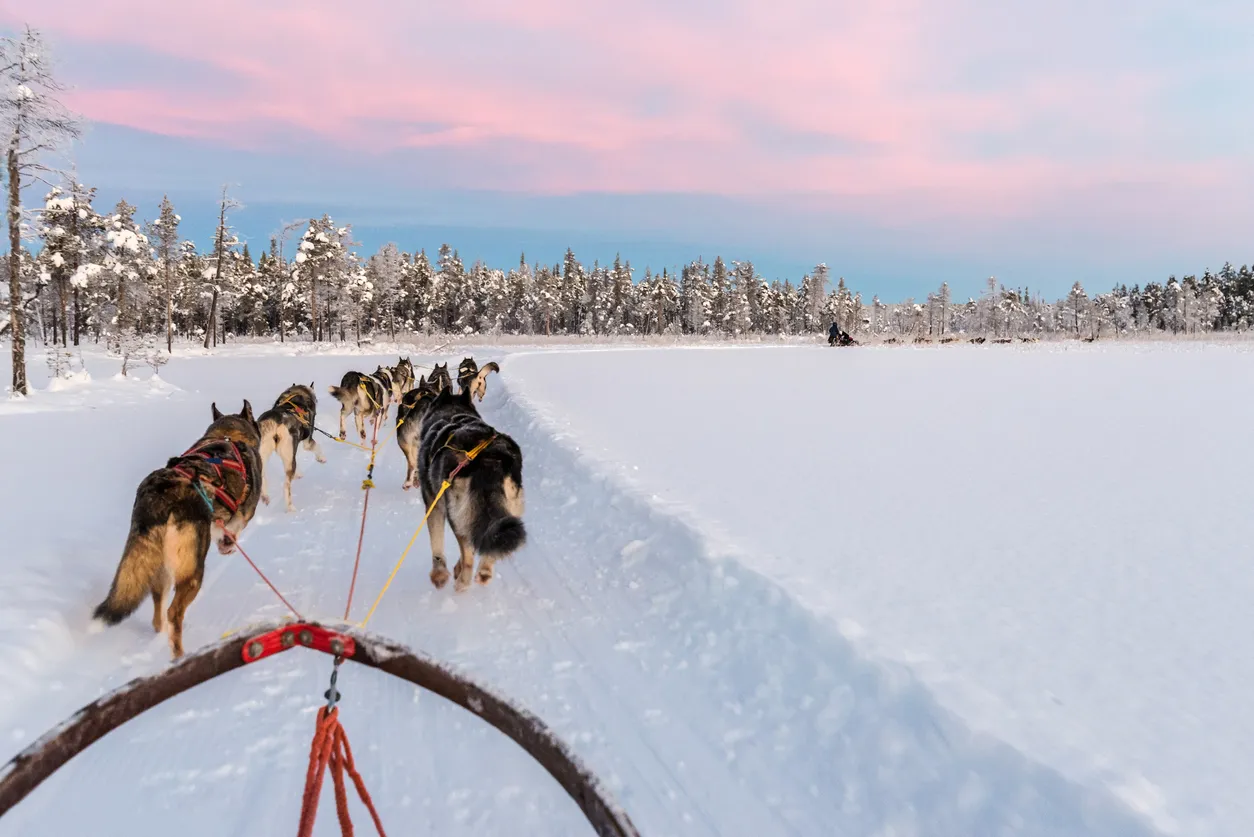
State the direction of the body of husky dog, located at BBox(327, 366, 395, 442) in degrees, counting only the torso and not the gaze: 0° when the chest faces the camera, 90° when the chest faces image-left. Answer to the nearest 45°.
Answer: approximately 225°

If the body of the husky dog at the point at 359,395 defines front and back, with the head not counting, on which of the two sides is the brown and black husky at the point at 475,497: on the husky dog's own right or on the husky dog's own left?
on the husky dog's own right

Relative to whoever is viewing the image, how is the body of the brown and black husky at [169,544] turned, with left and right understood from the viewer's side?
facing away from the viewer and to the right of the viewer
